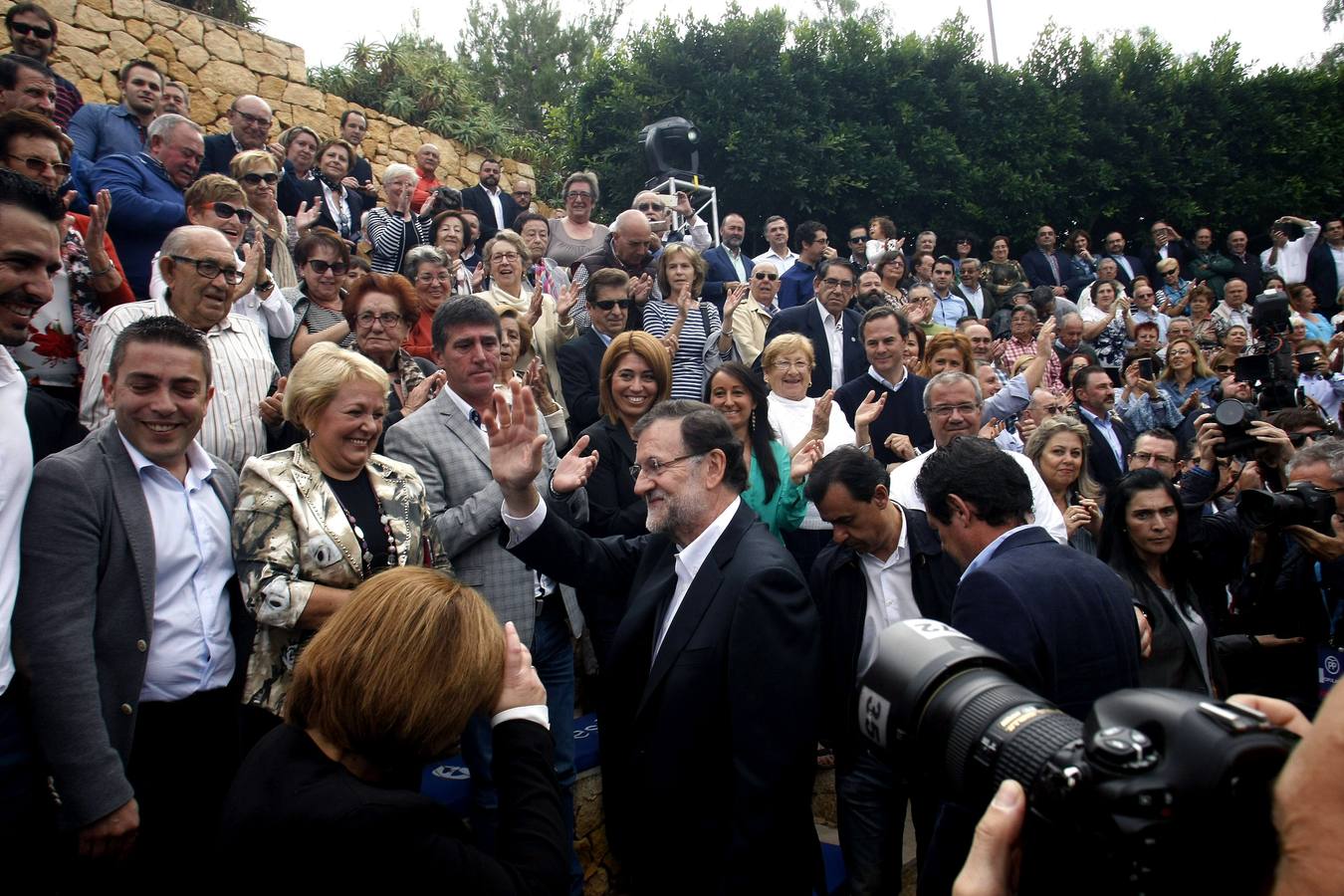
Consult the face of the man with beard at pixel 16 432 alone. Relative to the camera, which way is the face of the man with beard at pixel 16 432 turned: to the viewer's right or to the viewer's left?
to the viewer's right

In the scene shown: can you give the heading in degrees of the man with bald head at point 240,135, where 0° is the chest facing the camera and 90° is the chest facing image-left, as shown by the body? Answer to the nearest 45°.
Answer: approximately 315°

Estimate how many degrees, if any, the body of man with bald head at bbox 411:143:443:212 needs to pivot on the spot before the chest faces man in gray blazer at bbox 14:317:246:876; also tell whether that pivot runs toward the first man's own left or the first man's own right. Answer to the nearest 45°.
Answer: approximately 45° to the first man's own right

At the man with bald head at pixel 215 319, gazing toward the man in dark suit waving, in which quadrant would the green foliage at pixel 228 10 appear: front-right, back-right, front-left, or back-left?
back-left

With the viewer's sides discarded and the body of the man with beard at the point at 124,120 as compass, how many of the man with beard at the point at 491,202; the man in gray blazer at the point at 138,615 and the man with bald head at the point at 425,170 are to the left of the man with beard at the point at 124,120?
2

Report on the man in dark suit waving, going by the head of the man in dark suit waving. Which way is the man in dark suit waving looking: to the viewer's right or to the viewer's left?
to the viewer's left

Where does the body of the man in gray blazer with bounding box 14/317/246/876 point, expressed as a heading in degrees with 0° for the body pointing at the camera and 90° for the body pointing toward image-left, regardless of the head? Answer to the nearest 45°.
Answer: approximately 315°

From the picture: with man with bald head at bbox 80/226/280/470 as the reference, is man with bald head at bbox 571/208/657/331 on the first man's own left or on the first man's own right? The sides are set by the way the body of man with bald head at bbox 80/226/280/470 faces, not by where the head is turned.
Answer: on the first man's own left
